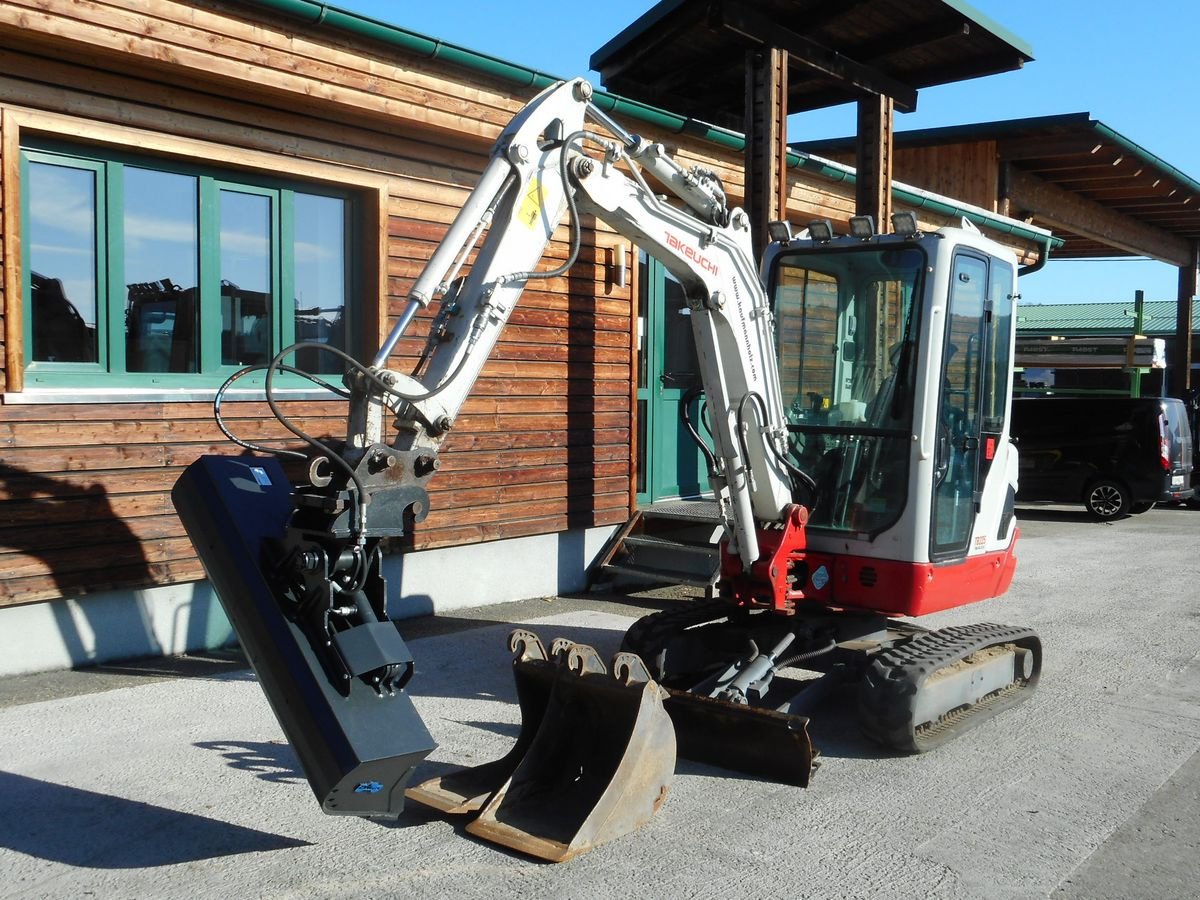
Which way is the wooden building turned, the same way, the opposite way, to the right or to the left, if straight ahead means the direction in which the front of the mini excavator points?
to the left

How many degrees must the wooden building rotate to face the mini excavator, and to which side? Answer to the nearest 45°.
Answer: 0° — it already faces it

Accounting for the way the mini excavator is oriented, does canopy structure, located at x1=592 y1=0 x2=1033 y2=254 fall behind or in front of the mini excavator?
behind

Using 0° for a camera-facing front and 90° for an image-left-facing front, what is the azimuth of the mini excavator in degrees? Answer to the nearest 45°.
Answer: approximately 45°

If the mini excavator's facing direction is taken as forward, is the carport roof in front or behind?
behind

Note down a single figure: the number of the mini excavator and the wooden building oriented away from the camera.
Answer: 0

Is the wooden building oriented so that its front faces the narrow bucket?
yes

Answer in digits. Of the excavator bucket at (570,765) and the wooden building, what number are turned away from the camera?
0

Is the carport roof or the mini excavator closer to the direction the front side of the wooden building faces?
the mini excavator

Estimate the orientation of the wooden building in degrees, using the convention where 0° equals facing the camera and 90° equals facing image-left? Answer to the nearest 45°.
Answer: approximately 315°

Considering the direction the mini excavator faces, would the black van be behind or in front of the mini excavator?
behind

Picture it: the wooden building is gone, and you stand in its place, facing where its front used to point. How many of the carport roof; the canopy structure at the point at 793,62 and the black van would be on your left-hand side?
3

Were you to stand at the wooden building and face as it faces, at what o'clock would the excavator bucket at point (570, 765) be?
The excavator bucket is roughly at 12 o'clock from the wooden building.

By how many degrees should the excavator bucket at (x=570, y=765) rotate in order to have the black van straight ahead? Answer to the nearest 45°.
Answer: approximately 180°
